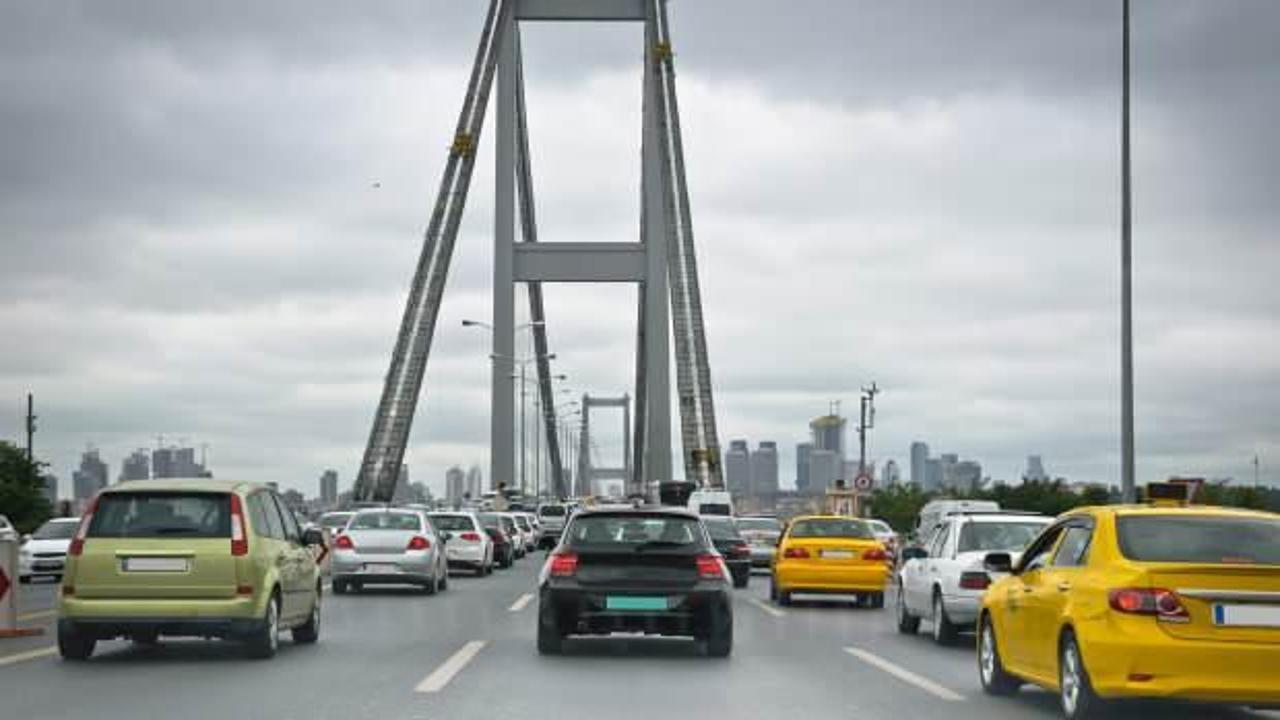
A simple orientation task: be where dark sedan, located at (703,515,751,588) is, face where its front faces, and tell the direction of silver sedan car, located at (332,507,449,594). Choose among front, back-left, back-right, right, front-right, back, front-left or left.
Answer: back-left

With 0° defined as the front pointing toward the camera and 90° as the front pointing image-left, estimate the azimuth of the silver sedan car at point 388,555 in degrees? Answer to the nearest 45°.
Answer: approximately 180°

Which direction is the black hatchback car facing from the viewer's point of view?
away from the camera

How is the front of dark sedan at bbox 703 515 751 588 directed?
away from the camera

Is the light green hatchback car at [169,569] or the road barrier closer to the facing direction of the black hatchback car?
the road barrier

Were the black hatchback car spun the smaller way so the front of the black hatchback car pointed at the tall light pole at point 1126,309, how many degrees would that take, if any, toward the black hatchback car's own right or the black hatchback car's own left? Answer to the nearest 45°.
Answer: approximately 45° to the black hatchback car's own right

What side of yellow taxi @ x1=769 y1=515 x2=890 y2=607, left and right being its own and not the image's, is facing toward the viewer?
back

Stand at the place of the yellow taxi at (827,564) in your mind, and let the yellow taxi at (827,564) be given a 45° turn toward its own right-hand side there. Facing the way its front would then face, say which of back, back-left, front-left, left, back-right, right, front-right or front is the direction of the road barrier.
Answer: back

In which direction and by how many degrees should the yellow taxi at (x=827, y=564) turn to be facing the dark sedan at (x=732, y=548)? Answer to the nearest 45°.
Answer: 0° — it already faces it
